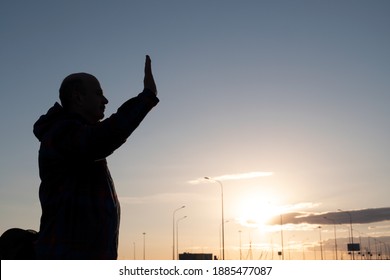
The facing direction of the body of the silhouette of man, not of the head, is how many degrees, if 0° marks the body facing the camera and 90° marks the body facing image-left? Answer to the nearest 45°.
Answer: approximately 270°
